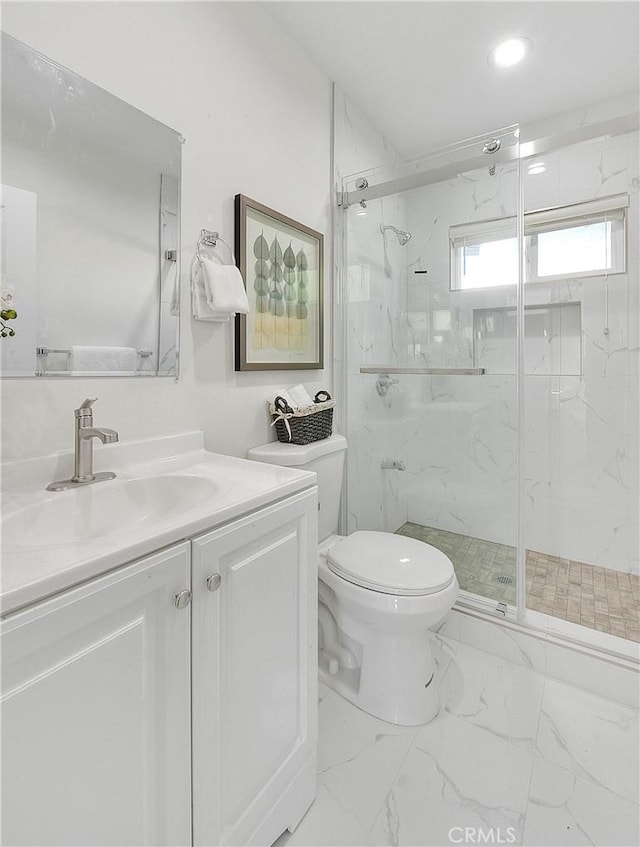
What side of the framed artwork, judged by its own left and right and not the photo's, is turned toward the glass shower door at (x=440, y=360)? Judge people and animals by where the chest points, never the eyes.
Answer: left

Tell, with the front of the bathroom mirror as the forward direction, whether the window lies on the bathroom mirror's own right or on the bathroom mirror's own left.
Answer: on the bathroom mirror's own left

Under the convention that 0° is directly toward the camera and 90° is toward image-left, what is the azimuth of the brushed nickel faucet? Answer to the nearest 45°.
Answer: approximately 315°

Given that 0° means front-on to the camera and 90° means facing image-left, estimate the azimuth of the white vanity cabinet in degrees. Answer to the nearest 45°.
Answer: approximately 315°

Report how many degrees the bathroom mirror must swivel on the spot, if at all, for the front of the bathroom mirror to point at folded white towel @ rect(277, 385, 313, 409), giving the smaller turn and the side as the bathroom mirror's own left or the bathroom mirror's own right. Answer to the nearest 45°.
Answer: approximately 90° to the bathroom mirror's own left

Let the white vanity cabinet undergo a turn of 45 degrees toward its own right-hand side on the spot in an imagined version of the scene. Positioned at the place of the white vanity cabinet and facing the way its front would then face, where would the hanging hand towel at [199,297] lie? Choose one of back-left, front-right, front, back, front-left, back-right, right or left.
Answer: back

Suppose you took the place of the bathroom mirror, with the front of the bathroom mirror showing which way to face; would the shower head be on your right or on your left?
on your left
